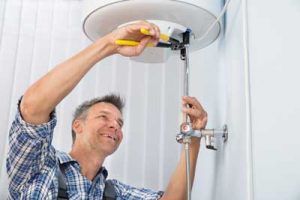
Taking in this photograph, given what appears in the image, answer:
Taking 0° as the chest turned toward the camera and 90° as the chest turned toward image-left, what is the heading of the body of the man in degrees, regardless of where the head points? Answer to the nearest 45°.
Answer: approximately 315°

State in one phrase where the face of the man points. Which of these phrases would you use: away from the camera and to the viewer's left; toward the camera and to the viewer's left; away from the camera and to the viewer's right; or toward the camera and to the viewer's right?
toward the camera and to the viewer's right
